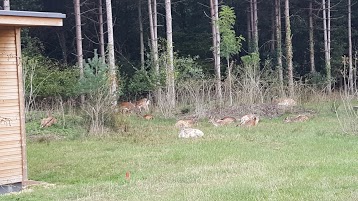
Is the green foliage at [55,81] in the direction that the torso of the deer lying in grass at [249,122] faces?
no

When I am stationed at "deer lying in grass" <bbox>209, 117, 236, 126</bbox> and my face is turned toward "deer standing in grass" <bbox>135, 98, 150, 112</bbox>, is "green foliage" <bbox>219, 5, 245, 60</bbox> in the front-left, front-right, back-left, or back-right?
front-right

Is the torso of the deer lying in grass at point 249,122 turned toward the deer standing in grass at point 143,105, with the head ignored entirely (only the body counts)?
no

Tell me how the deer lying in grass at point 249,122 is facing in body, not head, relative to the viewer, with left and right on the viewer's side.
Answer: facing to the right of the viewer

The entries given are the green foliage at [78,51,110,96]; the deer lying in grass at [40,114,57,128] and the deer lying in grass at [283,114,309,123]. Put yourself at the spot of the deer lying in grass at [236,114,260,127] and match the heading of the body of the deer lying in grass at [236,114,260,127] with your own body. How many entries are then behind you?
2

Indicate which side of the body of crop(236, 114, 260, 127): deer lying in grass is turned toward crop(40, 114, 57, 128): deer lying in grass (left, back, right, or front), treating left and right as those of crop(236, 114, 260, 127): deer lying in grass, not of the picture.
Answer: back

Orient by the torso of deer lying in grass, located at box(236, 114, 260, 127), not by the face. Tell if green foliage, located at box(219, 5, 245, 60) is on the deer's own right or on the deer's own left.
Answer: on the deer's own left

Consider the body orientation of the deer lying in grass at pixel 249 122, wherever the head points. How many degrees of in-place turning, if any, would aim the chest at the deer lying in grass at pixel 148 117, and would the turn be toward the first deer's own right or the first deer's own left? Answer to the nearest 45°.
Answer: approximately 135° to the first deer's own left

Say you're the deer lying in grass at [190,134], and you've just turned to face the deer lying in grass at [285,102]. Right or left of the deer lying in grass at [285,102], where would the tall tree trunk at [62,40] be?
left

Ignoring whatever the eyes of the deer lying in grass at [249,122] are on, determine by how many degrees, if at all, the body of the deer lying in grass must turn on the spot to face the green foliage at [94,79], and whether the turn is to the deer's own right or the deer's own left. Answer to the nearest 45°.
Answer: approximately 180°
